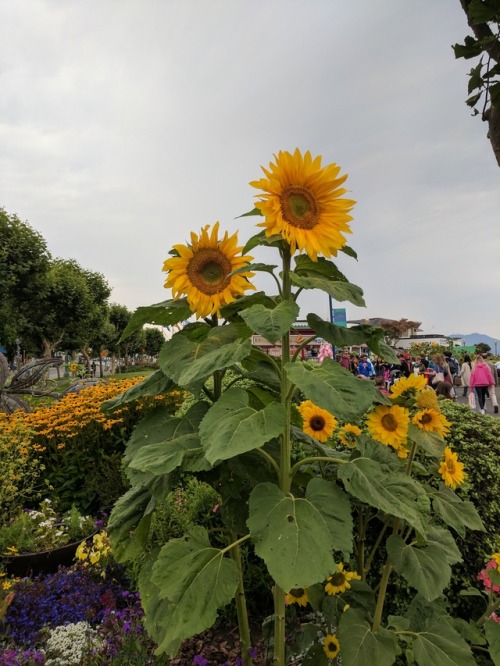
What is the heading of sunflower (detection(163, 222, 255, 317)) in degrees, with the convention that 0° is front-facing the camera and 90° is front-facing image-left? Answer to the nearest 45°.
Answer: approximately 0°

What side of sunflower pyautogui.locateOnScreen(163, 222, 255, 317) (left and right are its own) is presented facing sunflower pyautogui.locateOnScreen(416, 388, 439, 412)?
left

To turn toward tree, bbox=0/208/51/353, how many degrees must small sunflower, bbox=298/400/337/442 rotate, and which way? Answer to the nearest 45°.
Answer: approximately 135° to its right

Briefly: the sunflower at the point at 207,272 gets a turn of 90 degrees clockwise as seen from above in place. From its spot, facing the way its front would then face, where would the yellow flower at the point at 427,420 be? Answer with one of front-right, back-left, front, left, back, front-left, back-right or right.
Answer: back

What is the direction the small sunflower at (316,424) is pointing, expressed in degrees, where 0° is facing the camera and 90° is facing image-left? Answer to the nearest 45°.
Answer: approximately 0°

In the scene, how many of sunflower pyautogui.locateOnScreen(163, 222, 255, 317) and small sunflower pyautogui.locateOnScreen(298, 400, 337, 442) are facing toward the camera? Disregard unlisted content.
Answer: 2
